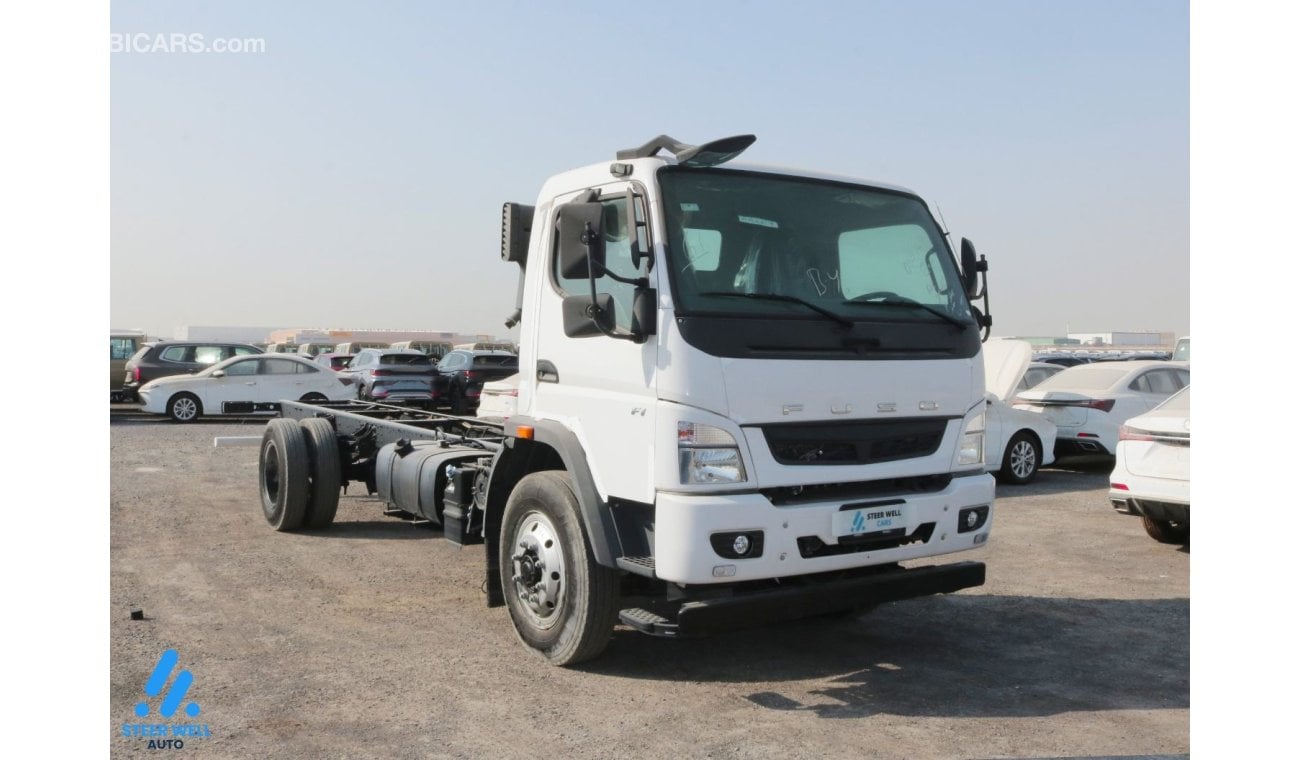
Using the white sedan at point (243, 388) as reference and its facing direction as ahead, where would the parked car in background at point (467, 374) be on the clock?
The parked car in background is roughly at 6 o'clock from the white sedan.

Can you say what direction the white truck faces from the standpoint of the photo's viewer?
facing the viewer and to the right of the viewer

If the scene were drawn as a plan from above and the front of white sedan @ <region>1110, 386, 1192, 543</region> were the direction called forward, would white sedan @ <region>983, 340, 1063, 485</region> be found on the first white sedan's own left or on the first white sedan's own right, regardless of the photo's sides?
on the first white sedan's own left

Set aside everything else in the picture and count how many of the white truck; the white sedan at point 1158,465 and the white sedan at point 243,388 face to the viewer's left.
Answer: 1

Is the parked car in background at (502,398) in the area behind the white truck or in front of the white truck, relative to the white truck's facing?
behind

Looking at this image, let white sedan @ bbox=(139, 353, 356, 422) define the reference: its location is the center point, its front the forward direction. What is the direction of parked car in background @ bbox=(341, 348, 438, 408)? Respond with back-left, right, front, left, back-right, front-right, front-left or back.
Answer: back

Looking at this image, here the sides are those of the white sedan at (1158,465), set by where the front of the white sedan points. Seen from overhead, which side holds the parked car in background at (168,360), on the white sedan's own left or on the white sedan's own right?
on the white sedan's own left

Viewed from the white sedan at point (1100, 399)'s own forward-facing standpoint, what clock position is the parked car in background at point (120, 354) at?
The parked car in background is roughly at 8 o'clock from the white sedan.
